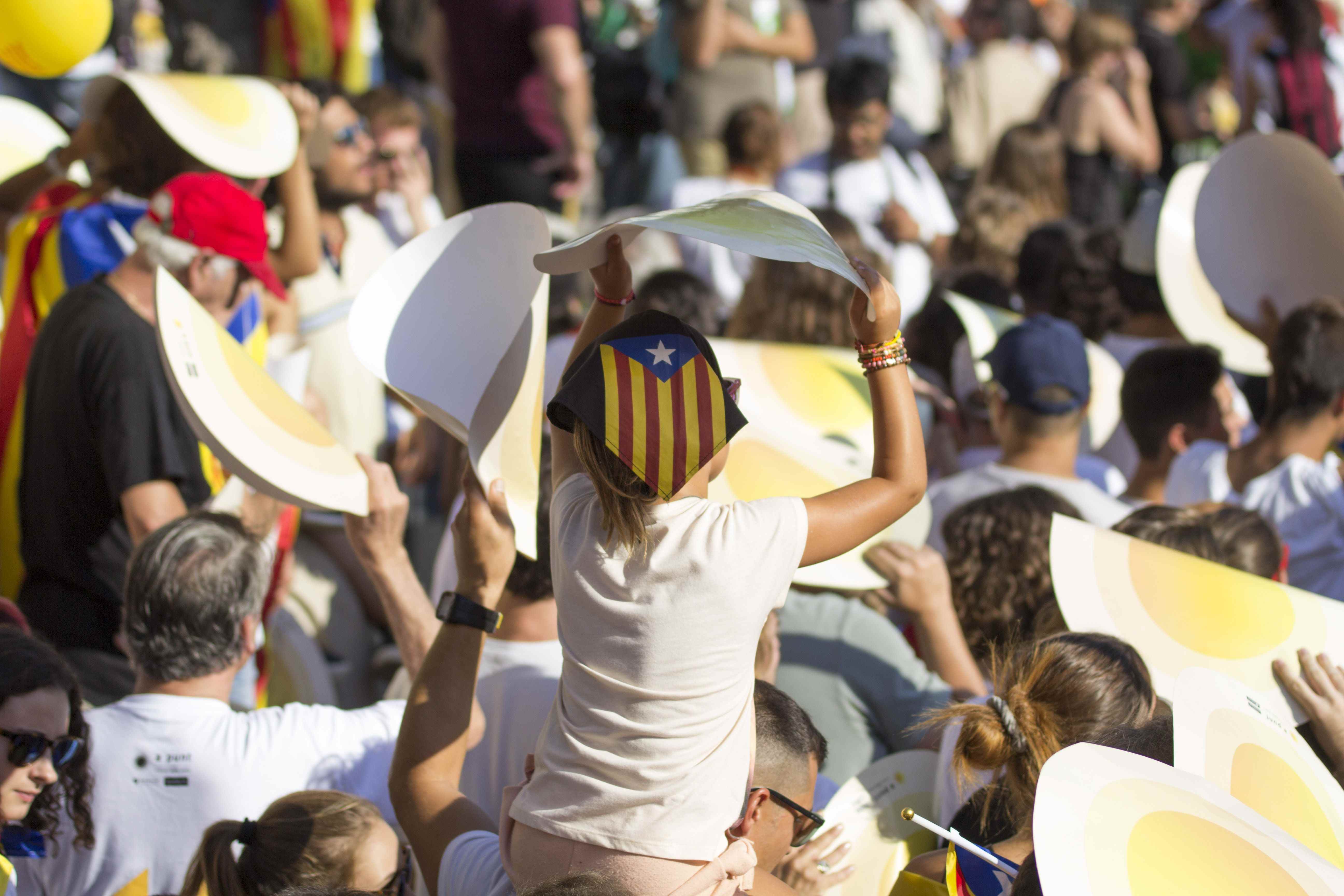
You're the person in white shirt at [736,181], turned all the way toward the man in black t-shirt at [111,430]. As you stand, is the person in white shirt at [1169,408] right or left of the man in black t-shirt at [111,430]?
left

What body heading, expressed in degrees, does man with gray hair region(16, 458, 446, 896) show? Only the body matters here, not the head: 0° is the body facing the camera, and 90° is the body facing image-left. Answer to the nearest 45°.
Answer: approximately 180°

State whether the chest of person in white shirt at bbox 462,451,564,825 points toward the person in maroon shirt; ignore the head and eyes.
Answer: yes

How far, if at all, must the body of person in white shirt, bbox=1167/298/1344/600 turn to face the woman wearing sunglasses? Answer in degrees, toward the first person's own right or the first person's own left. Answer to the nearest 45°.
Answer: approximately 180°

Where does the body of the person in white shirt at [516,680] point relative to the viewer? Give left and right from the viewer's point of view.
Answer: facing away from the viewer

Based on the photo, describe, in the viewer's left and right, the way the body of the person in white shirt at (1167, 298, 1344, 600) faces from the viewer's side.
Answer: facing away from the viewer and to the right of the viewer

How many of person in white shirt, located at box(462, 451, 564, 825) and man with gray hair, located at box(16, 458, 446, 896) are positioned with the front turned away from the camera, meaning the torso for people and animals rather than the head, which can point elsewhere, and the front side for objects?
2

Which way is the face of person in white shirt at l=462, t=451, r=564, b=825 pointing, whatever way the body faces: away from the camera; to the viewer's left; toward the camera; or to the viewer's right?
away from the camera

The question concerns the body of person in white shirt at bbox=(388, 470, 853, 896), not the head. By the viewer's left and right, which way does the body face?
facing away from the viewer and to the right of the viewer
